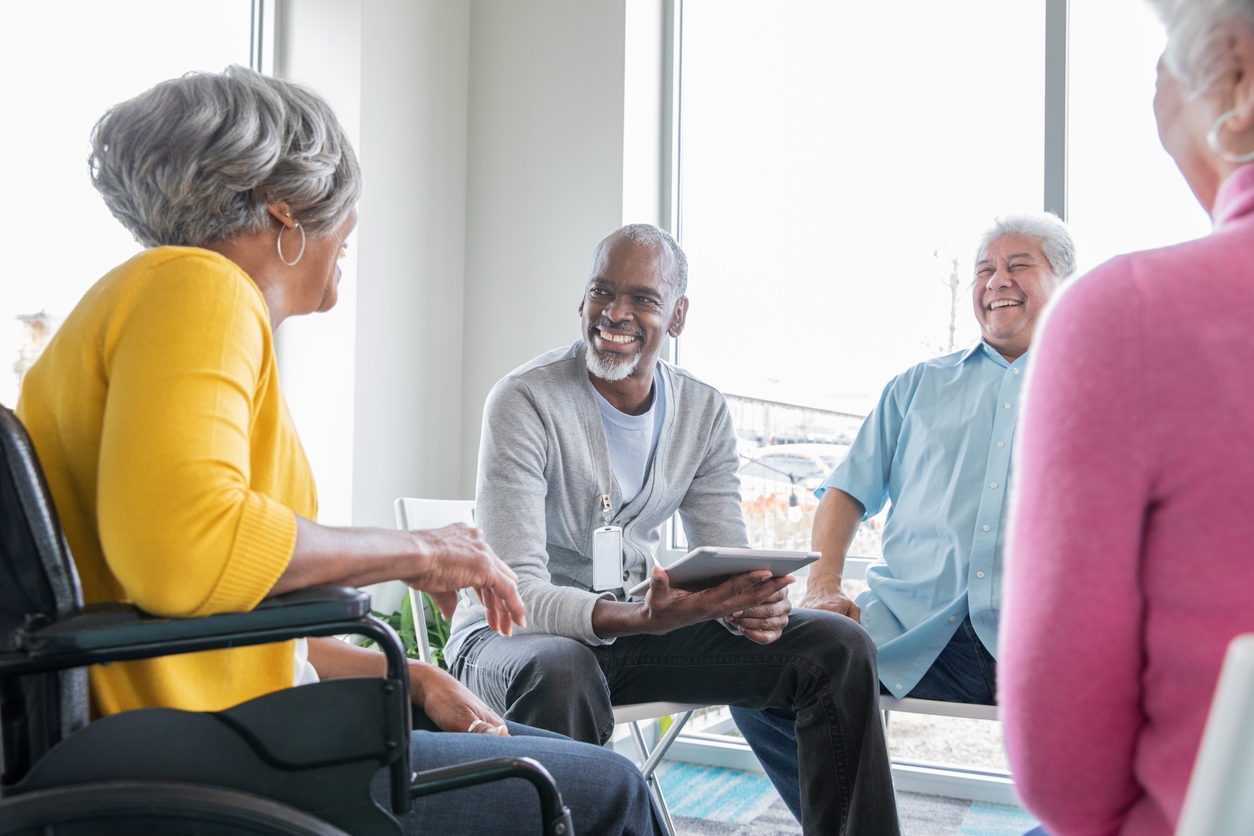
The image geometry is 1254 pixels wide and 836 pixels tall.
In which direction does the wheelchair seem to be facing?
to the viewer's right

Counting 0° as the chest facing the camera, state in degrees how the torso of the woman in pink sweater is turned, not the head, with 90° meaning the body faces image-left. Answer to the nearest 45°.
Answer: approximately 135°

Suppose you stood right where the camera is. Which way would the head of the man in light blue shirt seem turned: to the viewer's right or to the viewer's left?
to the viewer's left

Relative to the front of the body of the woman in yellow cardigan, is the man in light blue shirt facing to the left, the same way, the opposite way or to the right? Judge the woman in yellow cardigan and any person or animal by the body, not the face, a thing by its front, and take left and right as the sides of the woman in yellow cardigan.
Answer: the opposite way

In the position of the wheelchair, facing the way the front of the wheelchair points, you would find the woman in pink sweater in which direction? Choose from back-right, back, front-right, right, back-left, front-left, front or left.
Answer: front-right

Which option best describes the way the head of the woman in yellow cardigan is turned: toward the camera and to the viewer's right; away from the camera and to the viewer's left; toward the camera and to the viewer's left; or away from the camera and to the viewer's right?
away from the camera and to the viewer's right

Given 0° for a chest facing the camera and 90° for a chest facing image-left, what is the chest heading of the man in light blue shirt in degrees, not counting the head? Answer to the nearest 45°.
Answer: approximately 0°

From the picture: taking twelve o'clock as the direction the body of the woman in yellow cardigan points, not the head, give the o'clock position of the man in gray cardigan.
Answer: The man in gray cardigan is roughly at 12 o'clock from the woman in yellow cardigan.

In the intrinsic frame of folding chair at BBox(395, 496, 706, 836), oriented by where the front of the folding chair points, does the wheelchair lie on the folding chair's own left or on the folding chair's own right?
on the folding chair's own right

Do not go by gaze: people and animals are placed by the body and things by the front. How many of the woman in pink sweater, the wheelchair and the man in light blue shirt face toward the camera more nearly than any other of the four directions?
1

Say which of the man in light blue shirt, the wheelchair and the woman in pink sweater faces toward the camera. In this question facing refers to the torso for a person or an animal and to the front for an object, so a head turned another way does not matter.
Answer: the man in light blue shirt

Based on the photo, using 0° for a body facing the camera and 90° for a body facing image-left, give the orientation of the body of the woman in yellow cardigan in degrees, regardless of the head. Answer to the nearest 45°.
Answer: approximately 225°
